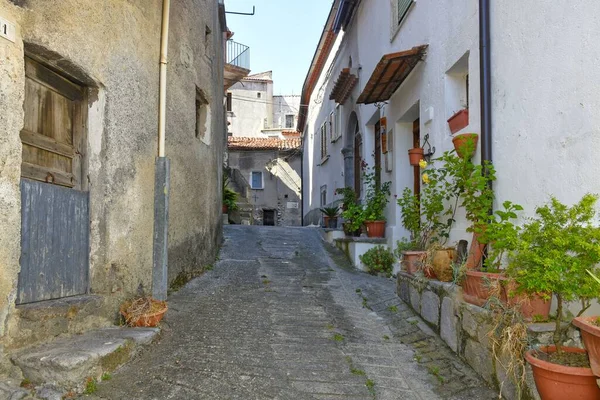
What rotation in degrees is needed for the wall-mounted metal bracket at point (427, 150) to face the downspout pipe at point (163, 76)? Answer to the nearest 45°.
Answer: approximately 45° to its left

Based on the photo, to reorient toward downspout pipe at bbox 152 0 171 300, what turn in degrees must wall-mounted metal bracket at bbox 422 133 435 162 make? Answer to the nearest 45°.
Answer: approximately 45° to its left

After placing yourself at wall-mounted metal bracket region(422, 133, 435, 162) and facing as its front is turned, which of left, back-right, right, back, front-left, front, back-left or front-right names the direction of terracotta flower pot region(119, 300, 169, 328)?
front-left

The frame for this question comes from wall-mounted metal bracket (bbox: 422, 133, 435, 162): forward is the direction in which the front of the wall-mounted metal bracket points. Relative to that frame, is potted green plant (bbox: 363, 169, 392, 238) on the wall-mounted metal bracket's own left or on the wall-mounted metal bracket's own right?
on the wall-mounted metal bracket's own right

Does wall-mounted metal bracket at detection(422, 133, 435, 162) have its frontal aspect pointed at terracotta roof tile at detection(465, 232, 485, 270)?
no

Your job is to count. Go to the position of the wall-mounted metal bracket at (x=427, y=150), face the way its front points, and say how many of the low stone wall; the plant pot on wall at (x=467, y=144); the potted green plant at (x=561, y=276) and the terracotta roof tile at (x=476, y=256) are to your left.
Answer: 4

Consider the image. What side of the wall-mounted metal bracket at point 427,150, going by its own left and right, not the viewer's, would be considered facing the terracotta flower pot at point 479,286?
left

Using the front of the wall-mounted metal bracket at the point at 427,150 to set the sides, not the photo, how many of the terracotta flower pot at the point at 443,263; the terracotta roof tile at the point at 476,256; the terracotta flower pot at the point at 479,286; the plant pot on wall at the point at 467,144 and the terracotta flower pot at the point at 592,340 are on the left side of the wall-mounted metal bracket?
5

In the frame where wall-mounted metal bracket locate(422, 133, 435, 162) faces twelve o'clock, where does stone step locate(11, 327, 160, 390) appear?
The stone step is roughly at 10 o'clock from the wall-mounted metal bracket.

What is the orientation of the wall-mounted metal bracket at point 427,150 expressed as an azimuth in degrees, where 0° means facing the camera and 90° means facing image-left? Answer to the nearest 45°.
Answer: approximately 90°

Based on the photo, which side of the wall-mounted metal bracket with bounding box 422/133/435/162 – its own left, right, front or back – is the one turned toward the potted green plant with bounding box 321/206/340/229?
right

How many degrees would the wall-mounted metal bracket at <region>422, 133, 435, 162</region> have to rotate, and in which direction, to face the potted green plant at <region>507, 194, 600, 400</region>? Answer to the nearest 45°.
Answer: approximately 90° to its left

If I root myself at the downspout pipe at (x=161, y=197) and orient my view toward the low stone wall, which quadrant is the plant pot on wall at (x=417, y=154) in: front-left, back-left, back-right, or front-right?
front-left

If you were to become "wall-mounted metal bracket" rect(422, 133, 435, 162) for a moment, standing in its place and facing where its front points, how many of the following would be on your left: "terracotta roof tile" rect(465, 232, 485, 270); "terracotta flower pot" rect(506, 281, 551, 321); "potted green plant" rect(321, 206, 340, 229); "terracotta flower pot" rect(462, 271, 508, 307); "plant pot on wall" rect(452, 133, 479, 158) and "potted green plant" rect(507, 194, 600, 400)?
5

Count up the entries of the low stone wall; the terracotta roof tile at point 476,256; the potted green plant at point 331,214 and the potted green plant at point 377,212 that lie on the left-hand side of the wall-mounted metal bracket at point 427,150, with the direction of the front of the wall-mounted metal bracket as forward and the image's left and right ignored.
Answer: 2

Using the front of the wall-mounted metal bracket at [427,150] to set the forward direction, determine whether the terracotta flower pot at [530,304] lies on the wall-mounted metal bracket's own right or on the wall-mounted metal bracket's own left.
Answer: on the wall-mounted metal bracket's own left

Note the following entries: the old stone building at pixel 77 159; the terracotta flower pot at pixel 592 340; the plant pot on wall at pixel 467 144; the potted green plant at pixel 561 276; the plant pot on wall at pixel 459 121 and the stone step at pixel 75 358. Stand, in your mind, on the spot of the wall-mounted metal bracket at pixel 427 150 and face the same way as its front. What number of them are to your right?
0

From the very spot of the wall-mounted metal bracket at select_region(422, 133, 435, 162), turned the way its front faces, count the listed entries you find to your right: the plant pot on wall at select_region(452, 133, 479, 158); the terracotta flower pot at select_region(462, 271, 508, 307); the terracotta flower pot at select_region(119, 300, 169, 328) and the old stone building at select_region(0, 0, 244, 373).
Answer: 0
